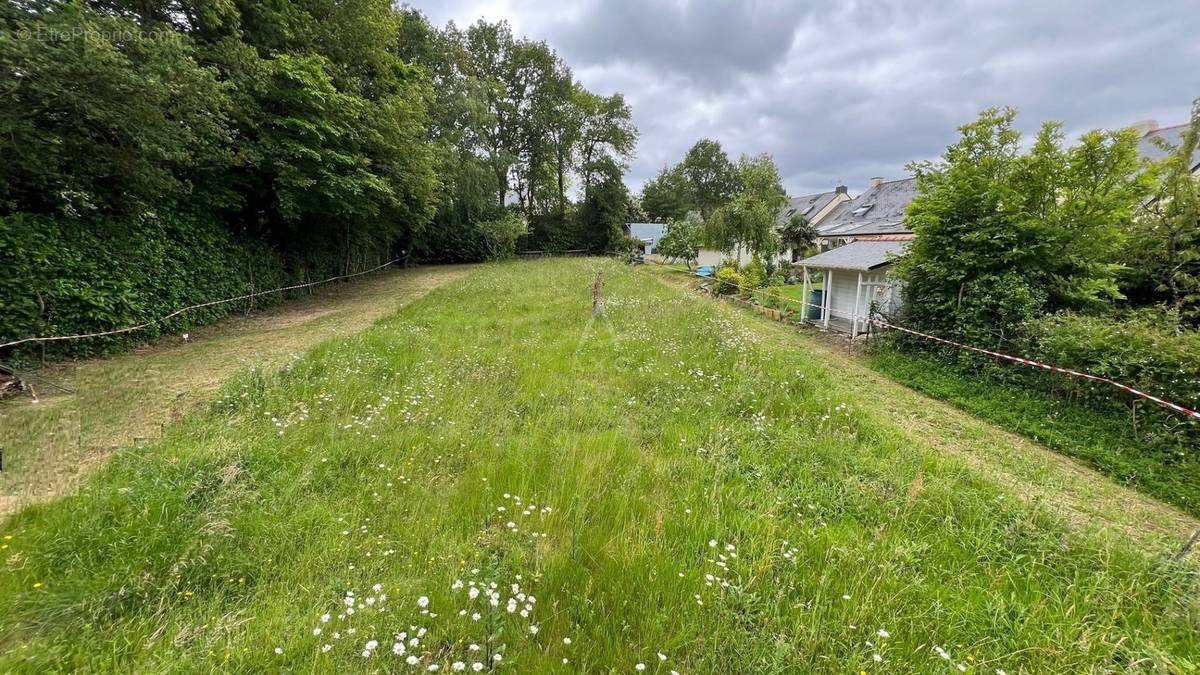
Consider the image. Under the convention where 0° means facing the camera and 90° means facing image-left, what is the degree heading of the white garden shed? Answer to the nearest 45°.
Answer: approximately 45°

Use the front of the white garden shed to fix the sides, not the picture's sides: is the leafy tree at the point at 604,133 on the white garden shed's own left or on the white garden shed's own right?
on the white garden shed's own right

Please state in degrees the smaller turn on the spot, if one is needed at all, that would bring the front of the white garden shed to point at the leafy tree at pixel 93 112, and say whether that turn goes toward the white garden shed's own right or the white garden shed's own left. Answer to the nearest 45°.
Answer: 0° — it already faces it

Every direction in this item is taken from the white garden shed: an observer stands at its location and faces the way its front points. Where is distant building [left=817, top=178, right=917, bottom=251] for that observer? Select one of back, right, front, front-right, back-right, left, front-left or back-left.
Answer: back-right

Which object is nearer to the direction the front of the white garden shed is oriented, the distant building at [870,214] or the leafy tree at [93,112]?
the leafy tree

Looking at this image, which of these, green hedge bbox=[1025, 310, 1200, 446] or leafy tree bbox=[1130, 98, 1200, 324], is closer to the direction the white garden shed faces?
the green hedge

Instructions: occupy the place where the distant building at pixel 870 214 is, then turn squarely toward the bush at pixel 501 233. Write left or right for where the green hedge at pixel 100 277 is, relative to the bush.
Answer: left
